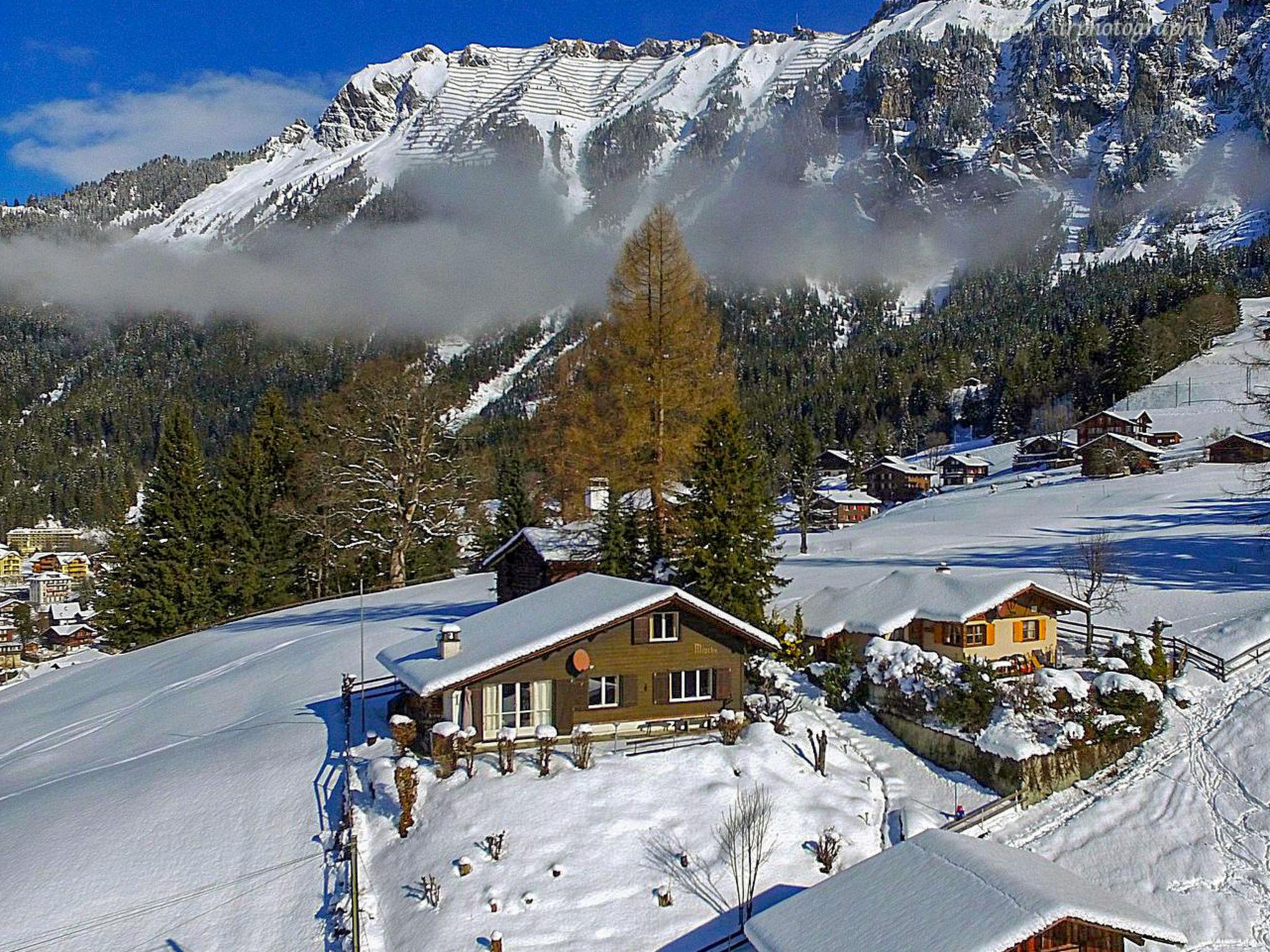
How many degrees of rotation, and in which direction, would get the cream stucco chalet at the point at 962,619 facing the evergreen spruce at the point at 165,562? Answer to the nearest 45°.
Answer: approximately 135° to its right

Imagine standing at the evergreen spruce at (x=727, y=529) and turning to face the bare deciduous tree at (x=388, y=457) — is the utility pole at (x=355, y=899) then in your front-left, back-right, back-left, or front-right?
back-left

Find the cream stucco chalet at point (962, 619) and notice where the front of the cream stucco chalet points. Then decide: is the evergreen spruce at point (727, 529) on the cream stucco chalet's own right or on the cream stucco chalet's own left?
on the cream stucco chalet's own right

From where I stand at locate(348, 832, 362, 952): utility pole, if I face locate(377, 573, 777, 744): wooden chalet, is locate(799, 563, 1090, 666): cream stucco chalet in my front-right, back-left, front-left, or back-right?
front-right

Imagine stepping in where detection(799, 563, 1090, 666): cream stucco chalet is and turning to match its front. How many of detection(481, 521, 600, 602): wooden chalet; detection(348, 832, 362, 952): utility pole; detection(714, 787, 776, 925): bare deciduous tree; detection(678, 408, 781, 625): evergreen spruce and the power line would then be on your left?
0

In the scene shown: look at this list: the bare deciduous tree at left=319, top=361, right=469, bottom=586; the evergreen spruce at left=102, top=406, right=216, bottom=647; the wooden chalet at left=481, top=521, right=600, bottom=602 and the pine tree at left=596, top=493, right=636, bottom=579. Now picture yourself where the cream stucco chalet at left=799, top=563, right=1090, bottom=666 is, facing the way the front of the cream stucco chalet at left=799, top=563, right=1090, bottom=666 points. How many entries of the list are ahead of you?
0

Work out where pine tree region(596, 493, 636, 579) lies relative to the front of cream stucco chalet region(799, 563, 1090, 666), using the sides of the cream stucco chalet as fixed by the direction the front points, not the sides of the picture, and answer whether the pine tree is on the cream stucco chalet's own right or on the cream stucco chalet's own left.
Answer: on the cream stucco chalet's own right

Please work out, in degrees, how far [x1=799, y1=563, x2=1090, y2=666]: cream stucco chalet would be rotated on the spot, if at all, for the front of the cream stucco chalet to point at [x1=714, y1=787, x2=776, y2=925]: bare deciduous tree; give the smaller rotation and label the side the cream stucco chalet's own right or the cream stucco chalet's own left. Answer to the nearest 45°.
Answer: approximately 45° to the cream stucco chalet's own right

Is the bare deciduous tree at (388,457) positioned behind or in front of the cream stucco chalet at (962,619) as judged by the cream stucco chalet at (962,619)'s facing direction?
behind

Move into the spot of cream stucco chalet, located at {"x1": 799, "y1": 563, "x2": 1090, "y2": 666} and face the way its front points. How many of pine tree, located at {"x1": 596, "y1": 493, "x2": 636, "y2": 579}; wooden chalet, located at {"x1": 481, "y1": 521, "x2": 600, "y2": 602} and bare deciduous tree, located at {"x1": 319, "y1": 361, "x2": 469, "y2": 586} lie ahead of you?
0

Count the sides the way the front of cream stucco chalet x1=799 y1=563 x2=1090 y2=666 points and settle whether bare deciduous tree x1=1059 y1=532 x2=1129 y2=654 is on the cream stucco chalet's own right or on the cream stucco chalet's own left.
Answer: on the cream stucco chalet's own left

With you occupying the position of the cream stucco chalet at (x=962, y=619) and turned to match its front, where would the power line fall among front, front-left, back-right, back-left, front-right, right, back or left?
right

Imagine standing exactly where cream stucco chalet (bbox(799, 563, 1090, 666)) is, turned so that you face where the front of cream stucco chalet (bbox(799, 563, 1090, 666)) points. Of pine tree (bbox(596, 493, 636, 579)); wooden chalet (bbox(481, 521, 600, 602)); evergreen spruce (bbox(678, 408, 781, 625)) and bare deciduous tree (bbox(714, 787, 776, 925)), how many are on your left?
0

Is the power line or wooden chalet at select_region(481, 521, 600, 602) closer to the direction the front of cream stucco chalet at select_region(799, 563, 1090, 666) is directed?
the power line

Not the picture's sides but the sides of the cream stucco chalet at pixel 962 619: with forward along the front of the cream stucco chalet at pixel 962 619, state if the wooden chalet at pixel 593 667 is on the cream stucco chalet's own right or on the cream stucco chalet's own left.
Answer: on the cream stucco chalet's own right

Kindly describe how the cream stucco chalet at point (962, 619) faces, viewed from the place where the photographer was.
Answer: facing the viewer and to the right of the viewer

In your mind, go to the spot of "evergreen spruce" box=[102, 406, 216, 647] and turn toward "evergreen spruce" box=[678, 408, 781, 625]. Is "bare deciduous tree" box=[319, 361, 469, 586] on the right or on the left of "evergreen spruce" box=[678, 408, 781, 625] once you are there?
left

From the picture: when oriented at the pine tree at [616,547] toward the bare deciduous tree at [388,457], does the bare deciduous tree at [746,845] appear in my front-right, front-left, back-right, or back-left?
back-left

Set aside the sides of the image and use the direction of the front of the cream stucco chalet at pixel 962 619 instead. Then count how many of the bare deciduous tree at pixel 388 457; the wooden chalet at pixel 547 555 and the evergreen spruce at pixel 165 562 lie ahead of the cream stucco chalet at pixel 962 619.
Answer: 0

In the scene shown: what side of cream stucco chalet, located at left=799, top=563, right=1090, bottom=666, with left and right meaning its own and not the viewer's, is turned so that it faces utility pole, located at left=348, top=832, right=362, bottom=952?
right

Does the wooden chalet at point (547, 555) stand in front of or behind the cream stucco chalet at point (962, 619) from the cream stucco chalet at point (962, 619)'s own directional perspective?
behind
